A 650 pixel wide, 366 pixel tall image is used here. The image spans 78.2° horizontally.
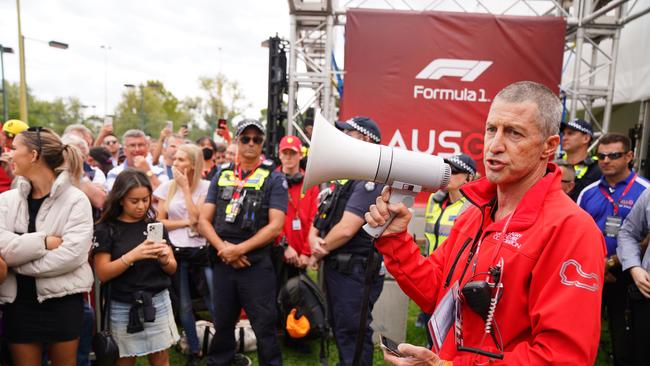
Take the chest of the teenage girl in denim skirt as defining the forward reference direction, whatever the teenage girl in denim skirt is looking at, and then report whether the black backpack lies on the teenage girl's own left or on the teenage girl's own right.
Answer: on the teenage girl's own left

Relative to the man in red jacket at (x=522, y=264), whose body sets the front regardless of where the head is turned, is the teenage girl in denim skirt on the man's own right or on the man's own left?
on the man's own right

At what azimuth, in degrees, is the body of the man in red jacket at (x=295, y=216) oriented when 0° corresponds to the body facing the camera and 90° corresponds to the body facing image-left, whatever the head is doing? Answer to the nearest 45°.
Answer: approximately 0°

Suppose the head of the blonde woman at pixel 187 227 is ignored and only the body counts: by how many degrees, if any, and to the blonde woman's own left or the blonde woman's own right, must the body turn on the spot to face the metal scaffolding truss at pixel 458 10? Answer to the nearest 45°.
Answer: approximately 180°

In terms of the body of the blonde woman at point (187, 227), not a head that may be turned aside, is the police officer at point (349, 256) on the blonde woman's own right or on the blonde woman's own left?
on the blonde woman's own left

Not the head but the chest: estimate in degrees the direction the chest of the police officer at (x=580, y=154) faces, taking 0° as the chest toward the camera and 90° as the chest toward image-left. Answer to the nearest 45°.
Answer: approximately 45°

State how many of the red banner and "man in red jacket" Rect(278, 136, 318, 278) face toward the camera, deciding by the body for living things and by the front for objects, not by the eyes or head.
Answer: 2

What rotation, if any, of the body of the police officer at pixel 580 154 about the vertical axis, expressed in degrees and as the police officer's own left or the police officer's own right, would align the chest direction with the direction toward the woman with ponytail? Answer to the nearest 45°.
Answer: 0° — they already face them

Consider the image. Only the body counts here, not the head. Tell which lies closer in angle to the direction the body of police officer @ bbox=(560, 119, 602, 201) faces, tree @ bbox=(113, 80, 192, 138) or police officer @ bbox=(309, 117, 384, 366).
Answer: the police officer

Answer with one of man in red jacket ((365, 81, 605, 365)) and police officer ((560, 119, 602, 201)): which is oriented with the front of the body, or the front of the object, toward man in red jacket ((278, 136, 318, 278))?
the police officer

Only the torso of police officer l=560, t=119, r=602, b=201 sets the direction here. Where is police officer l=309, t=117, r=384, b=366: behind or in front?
in front
